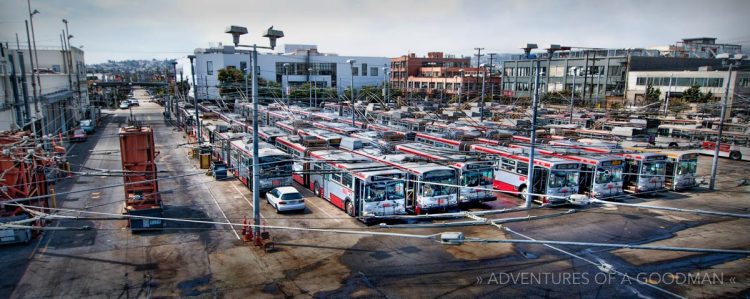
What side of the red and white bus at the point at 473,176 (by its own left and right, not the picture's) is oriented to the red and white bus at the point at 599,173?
left

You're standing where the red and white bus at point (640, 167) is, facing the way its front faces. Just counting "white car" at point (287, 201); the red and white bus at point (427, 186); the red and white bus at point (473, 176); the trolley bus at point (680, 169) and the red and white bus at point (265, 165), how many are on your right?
4

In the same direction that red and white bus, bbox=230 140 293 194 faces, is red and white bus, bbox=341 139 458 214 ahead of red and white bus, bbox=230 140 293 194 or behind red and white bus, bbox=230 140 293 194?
ahead

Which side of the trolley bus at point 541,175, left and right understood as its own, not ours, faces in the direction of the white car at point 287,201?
right

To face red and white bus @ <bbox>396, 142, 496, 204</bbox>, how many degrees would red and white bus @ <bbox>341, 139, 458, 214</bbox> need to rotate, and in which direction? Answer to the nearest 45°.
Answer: approximately 90° to its left

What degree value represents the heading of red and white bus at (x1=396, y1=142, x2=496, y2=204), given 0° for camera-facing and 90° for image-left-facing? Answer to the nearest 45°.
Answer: approximately 315°

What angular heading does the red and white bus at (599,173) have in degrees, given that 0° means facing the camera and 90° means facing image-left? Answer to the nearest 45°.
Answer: approximately 315°

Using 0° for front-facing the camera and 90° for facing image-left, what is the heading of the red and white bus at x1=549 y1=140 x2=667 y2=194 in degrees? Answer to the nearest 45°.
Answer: approximately 315°

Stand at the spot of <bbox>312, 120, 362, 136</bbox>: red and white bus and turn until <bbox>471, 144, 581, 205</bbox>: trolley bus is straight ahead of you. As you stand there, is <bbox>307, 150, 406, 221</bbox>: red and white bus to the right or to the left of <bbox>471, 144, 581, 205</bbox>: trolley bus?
right
